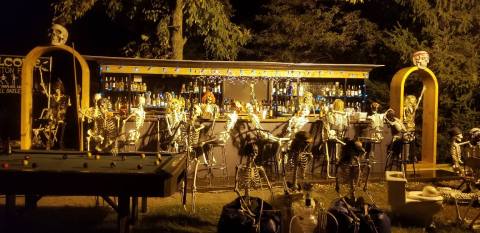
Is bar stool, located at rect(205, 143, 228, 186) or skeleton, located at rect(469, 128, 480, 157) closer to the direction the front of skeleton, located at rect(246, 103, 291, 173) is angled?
the skeleton

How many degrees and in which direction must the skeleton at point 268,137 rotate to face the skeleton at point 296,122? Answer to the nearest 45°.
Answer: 0° — it already faces it

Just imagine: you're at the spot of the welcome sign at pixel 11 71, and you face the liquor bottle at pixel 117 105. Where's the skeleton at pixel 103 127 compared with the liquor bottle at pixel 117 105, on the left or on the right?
right

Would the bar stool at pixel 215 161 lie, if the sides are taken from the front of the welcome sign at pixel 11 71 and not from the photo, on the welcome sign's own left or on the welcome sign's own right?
on the welcome sign's own left

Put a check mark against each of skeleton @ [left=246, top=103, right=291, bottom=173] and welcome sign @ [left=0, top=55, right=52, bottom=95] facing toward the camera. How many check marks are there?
1

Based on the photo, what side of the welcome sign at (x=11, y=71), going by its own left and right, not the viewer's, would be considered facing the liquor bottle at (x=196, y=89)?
left

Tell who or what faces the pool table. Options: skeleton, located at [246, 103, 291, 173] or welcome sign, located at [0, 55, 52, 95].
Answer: the welcome sign

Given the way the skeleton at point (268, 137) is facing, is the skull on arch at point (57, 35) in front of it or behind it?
behind
